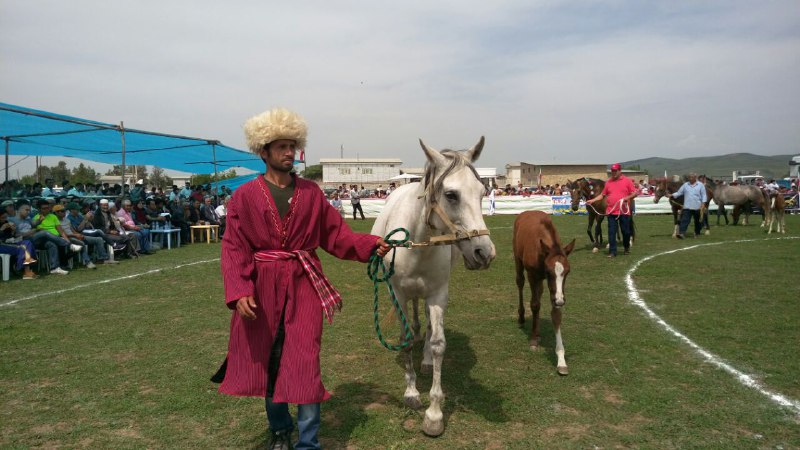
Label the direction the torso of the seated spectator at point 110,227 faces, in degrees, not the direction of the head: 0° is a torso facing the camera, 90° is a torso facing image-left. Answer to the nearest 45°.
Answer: approximately 315°

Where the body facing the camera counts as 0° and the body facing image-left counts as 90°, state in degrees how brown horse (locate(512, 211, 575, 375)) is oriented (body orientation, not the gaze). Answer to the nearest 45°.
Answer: approximately 315°

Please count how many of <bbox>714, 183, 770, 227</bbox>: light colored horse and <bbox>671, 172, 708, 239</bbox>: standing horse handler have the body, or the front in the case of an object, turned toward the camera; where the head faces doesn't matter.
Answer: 1

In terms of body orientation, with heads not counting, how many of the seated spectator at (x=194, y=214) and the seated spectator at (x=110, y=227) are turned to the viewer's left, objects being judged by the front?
0

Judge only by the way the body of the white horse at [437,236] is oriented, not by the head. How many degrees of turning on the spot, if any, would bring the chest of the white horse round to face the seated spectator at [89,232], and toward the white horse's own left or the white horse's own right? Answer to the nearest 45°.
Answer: approximately 180°

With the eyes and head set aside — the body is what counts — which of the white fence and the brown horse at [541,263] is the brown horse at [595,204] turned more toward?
the brown horse

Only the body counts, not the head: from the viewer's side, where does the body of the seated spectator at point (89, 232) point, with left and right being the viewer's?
facing the viewer and to the right of the viewer

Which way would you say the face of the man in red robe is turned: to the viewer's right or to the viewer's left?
to the viewer's right

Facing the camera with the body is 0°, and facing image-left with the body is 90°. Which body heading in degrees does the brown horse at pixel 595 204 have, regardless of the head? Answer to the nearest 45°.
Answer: approximately 45°

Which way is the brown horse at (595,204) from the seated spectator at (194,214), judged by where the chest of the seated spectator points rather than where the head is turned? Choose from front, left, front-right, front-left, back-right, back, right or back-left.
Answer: front

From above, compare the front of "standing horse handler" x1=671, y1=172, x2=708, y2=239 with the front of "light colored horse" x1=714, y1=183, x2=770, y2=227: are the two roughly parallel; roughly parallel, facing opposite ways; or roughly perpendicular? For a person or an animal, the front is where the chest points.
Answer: roughly perpendicular

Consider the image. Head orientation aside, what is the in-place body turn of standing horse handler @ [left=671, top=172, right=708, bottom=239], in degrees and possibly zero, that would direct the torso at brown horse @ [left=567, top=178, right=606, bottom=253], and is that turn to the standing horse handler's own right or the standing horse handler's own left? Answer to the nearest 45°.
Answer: approximately 45° to the standing horse handler's own right

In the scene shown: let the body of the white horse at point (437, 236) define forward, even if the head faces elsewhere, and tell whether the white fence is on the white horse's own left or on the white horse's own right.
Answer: on the white horse's own left

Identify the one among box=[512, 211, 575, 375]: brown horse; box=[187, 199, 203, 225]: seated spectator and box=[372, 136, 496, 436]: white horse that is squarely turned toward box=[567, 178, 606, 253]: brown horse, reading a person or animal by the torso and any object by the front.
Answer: the seated spectator

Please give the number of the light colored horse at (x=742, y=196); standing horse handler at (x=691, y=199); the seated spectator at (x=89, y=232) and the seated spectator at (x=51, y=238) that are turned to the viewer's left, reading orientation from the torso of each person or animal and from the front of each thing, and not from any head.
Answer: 1
